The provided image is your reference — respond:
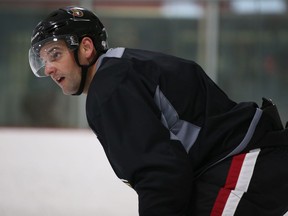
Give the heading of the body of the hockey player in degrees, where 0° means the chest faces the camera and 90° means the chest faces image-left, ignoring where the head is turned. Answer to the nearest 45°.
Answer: approximately 90°
